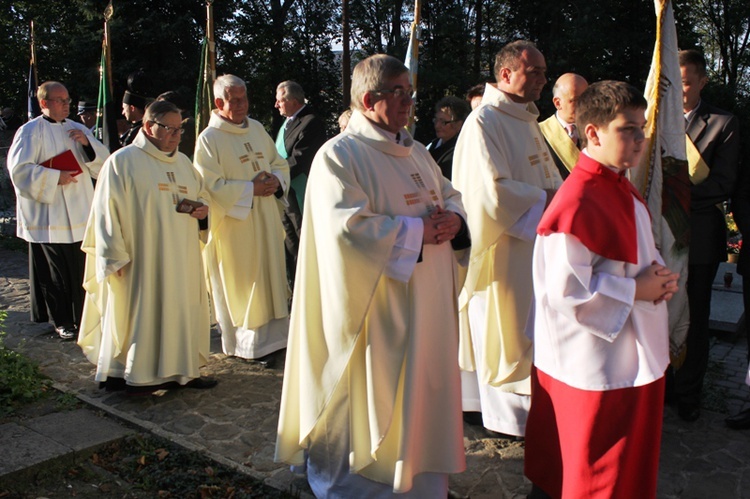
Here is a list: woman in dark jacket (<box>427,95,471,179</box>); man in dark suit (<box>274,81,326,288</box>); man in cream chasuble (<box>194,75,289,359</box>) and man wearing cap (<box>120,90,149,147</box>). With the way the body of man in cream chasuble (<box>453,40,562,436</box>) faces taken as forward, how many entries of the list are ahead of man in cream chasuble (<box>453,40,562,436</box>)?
0

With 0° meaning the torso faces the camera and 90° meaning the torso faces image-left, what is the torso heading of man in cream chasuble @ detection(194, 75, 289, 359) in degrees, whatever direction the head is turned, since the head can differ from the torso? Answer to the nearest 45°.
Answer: approximately 315°

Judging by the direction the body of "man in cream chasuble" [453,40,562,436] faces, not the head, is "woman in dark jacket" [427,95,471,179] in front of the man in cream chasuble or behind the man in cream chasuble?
behind

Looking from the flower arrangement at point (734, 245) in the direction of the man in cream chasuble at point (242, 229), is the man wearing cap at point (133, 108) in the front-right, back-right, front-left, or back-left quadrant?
front-right

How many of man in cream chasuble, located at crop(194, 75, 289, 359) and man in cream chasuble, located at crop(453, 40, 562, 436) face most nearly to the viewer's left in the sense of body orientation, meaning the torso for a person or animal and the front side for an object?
0

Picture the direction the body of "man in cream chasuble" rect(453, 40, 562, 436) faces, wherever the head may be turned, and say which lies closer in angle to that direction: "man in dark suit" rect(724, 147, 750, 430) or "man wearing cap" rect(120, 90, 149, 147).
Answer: the man in dark suit

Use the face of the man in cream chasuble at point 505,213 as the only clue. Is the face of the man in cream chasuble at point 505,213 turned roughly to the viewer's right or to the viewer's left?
to the viewer's right

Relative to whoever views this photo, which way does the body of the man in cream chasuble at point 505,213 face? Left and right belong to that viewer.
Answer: facing the viewer and to the right of the viewer

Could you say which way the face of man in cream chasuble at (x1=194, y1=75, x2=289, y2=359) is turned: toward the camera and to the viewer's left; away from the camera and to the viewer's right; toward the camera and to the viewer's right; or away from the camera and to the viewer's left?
toward the camera and to the viewer's right

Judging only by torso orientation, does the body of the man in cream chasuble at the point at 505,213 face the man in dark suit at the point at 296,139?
no

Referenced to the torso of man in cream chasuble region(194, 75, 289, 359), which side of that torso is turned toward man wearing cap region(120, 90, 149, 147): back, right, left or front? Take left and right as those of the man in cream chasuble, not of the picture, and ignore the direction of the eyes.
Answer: back

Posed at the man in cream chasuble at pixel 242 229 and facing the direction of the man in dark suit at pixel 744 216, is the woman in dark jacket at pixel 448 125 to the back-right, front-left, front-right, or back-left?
front-left

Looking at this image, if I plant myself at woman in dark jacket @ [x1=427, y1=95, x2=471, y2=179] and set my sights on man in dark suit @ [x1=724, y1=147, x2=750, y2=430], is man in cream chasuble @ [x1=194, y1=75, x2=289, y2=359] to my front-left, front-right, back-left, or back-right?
back-right

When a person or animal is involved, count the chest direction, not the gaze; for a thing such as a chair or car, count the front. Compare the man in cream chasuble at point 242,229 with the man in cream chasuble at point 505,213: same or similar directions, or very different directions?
same or similar directions
